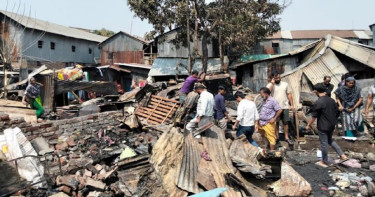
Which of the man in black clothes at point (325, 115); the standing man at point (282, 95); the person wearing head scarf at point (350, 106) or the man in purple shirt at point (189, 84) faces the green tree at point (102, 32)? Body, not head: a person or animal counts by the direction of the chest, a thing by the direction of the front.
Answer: the man in black clothes at point (325, 115)

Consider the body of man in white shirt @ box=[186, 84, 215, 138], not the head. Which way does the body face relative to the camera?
to the viewer's left

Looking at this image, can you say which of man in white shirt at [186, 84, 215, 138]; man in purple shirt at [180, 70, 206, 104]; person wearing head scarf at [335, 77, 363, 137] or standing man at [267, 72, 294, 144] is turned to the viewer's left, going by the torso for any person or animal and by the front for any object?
the man in white shirt

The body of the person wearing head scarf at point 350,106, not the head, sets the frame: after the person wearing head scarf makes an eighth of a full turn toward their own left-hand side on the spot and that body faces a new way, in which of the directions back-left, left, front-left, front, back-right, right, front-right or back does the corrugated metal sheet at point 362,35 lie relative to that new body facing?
back-left

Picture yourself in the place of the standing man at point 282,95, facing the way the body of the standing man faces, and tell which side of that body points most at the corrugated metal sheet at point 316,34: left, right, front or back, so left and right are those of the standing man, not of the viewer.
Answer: back

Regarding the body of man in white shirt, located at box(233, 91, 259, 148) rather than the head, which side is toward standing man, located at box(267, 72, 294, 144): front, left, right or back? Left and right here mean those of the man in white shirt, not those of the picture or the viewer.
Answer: right

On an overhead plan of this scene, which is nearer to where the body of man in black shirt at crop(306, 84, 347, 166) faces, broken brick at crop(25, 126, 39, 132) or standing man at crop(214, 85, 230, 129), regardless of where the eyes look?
the standing man

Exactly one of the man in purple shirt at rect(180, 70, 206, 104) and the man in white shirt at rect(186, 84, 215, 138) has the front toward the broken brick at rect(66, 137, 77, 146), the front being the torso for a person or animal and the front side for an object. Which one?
the man in white shirt

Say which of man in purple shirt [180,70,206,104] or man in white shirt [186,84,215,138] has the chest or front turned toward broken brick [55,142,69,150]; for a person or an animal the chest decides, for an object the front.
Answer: the man in white shirt

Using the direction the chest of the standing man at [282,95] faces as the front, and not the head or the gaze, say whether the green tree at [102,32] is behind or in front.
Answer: behind
